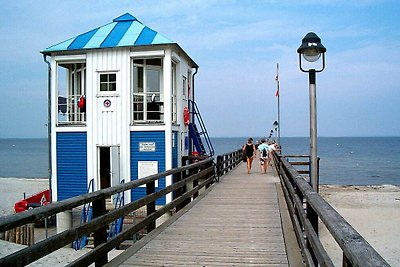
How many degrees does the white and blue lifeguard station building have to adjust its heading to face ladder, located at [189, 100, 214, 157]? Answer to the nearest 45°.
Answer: approximately 135° to its left

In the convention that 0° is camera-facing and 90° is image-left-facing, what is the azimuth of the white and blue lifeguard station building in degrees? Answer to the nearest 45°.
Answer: approximately 0°

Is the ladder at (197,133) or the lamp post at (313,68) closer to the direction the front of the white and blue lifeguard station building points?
the lamp post

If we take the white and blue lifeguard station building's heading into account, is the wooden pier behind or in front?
in front
